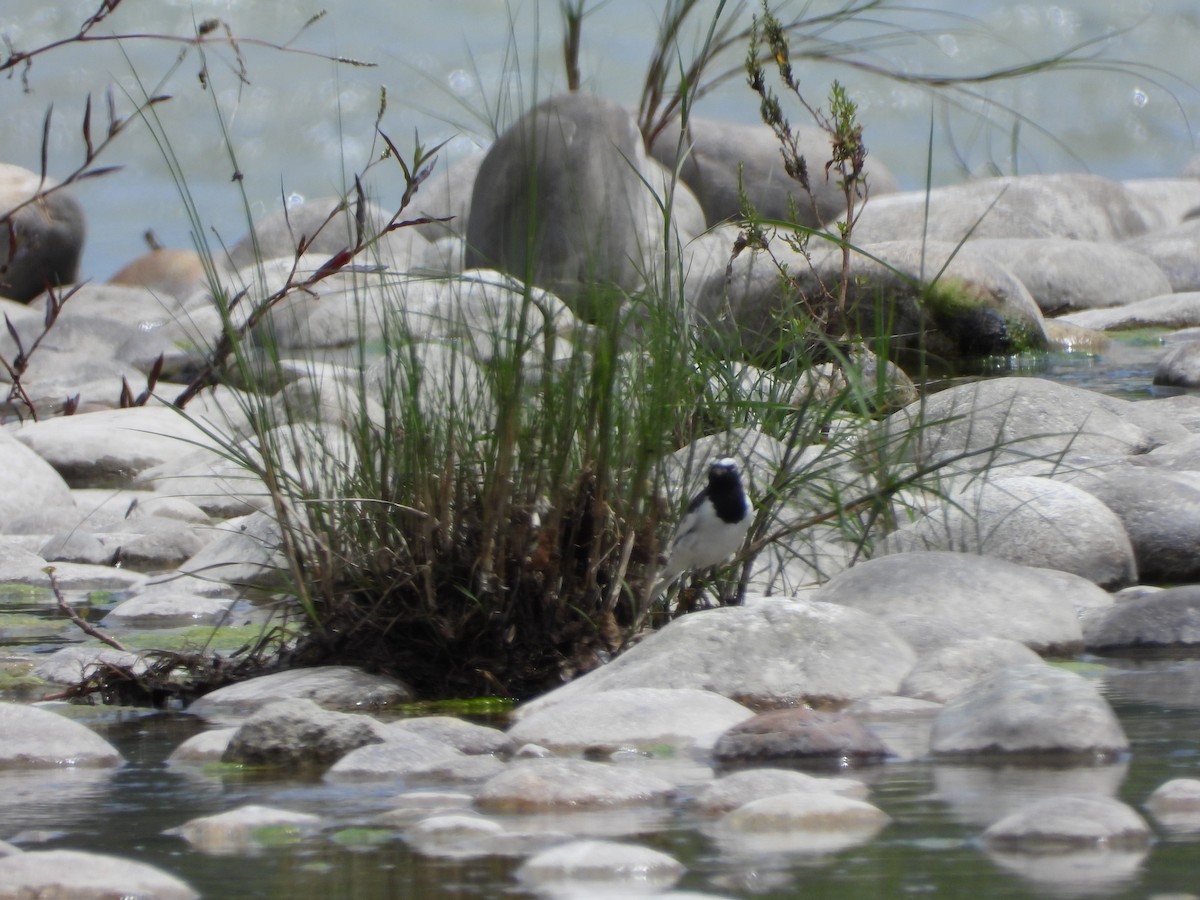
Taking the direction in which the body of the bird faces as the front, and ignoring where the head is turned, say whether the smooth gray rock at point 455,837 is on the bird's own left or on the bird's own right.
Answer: on the bird's own right

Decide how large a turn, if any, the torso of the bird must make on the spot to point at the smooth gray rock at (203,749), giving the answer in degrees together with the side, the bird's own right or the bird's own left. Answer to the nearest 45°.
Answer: approximately 90° to the bird's own right

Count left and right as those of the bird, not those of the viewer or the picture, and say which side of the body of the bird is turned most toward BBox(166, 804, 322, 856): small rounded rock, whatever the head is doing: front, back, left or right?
right

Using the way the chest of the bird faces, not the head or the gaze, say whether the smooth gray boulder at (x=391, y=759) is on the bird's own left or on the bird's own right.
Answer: on the bird's own right

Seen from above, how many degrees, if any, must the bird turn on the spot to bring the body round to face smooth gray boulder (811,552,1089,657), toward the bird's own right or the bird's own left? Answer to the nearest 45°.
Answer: approximately 90° to the bird's own left

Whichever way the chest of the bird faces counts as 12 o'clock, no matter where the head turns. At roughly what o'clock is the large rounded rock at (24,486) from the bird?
The large rounded rock is roughly at 6 o'clock from the bird.

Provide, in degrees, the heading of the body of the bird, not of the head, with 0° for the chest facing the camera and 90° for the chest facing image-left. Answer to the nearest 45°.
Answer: approximately 315°

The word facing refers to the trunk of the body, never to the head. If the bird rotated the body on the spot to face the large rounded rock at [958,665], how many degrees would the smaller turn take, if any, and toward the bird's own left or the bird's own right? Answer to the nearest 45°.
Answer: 0° — it already faces it

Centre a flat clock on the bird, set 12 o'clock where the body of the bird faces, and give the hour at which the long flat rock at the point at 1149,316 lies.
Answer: The long flat rock is roughly at 8 o'clock from the bird.

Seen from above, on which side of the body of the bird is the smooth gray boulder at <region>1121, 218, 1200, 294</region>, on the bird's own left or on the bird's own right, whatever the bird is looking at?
on the bird's own left

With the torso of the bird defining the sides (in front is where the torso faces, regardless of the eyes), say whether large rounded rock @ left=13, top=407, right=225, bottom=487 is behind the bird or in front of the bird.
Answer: behind

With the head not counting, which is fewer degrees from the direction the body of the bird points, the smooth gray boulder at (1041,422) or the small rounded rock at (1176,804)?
the small rounded rock

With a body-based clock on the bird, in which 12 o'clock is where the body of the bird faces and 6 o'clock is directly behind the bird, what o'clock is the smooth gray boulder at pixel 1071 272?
The smooth gray boulder is roughly at 8 o'clock from the bird.

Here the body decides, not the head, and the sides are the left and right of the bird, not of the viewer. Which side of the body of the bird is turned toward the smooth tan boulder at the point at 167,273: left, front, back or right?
back

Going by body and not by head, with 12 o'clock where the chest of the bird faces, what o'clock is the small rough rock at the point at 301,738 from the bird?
The small rough rock is roughly at 3 o'clock from the bird.
